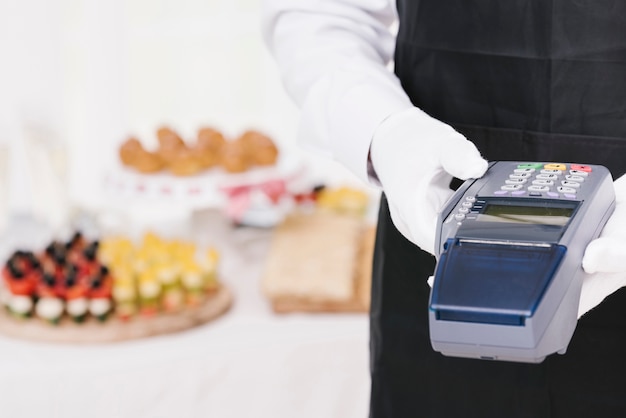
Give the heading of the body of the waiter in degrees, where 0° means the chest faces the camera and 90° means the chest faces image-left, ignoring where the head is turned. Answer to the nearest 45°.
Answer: approximately 0°

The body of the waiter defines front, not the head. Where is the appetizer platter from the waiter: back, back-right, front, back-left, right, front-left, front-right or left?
back-right

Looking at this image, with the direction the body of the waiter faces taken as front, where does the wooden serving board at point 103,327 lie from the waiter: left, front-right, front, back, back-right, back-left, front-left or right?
back-right

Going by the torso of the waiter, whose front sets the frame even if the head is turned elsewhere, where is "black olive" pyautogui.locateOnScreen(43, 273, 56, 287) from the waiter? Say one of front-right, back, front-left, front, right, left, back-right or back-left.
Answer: back-right
